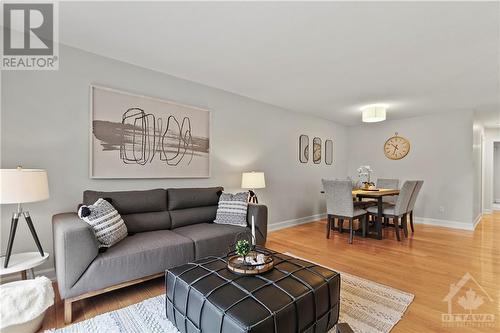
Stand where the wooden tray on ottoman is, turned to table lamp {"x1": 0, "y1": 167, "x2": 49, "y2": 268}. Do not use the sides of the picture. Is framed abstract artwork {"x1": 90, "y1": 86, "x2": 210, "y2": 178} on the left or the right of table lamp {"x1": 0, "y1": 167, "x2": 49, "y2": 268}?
right

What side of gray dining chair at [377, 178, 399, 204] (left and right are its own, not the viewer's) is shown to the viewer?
front

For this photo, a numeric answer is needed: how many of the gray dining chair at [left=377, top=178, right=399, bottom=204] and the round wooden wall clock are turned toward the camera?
2

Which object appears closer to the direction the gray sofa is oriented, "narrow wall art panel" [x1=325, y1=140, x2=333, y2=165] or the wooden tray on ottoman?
the wooden tray on ottoman

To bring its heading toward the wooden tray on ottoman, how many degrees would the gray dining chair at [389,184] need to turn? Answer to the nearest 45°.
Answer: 0° — it already faces it

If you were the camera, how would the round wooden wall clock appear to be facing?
facing the viewer

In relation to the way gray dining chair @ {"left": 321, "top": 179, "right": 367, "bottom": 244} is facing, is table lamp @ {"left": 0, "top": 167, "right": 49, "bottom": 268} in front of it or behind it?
behind

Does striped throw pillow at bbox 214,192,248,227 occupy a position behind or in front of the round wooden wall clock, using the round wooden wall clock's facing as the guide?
in front

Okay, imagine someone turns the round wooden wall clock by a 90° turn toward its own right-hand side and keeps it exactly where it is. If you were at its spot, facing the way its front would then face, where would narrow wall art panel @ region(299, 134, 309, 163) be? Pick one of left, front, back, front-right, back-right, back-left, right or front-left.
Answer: front-left

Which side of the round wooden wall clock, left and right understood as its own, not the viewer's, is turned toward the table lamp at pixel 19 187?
front

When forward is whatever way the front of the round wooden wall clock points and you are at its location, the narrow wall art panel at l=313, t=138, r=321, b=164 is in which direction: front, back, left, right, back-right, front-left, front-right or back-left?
front-right

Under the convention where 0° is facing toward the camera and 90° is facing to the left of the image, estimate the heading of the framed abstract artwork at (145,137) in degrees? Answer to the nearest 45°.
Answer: approximately 315°

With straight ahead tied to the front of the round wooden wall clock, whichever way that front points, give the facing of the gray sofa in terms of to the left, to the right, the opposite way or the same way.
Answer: to the left

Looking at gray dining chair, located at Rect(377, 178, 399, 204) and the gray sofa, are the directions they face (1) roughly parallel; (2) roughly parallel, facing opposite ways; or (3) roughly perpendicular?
roughly perpendicular

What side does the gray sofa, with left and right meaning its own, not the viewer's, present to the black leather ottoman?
front

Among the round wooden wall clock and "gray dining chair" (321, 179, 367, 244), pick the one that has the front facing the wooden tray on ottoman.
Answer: the round wooden wall clock

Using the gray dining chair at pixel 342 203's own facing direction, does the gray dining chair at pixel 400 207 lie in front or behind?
in front

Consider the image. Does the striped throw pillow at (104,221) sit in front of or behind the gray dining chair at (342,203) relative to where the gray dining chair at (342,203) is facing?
behind
